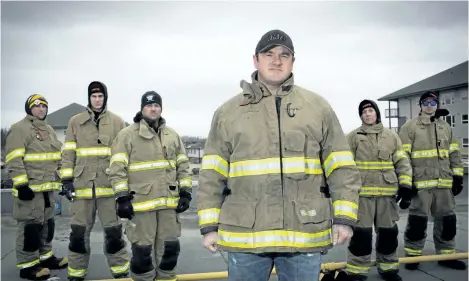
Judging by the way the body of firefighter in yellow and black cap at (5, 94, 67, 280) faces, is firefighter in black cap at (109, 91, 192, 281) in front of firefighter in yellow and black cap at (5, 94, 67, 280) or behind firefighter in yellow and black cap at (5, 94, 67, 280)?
in front

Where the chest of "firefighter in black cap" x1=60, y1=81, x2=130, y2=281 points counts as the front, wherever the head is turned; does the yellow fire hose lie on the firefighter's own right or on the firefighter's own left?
on the firefighter's own left

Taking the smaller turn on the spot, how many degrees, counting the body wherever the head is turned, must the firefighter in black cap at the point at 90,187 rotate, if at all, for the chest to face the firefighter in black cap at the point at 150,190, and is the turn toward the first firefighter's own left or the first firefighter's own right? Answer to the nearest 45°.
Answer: approximately 45° to the first firefighter's own left

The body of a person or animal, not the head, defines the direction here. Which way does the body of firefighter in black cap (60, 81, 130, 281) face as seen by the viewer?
toward the camera

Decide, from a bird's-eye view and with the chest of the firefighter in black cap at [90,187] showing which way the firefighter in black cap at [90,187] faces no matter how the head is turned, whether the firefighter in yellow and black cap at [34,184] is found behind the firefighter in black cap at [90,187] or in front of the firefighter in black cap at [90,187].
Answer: behind

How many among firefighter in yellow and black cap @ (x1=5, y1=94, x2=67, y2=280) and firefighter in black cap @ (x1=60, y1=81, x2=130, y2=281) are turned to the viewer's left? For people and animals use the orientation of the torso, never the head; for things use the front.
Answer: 0

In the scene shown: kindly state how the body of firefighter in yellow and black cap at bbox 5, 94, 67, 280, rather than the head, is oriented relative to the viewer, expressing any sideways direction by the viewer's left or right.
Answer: facing the viewer and to the right of the viewer
